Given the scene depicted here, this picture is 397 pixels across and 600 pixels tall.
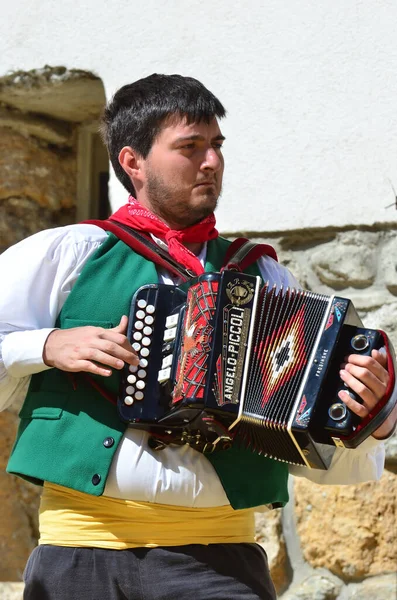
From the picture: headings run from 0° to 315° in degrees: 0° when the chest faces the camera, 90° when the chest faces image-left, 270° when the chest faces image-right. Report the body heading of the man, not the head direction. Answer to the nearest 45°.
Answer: approximately 315°
